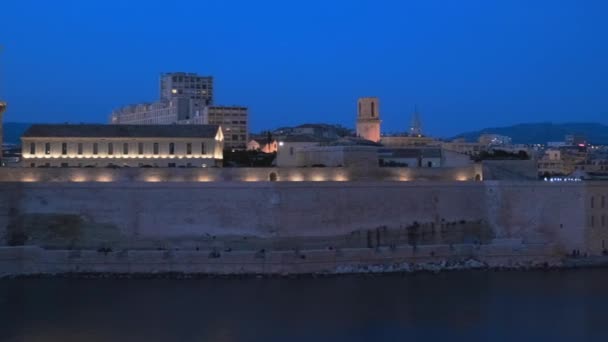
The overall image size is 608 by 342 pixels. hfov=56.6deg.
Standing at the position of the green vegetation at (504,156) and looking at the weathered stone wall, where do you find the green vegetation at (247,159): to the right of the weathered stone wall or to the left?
right

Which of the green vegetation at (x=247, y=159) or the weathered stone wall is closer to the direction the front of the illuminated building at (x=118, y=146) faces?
the weathered stone wall

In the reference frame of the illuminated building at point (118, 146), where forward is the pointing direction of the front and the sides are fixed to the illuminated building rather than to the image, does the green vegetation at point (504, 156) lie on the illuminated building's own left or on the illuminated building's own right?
on the illuminated building's own left

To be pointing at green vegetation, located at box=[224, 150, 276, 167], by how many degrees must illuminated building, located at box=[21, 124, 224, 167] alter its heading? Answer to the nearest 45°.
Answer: approximately 135° to its left

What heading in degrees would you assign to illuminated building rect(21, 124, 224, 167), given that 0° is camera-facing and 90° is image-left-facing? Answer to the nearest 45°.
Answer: approximately 0°
